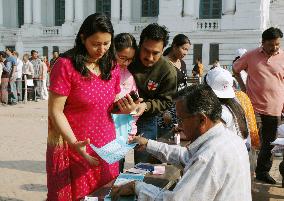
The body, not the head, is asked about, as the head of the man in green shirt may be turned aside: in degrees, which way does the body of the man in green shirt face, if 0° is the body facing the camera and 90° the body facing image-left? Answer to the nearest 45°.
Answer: approximately 45°

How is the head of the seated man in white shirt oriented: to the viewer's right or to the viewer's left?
to the viewer's left

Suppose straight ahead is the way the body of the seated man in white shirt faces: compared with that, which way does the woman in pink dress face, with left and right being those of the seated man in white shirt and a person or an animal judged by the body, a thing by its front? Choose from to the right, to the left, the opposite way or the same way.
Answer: the opposite way

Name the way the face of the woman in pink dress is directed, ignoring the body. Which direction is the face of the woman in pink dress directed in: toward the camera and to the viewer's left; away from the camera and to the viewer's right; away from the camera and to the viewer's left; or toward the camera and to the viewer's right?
toward the camera and to the viewer's right

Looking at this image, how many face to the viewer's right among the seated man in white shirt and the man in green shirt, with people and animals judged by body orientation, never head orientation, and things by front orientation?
0

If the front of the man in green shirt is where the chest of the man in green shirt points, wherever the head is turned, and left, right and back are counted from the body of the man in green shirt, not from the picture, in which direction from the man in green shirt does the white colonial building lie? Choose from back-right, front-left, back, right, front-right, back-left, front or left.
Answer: back-right

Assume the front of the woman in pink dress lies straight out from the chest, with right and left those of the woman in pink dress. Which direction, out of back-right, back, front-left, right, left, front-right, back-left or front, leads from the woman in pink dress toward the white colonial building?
back-left

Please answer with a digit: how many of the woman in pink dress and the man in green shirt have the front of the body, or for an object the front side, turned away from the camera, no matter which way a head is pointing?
0

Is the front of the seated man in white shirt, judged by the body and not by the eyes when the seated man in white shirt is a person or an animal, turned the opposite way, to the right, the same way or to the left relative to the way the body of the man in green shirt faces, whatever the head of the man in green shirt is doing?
to the right

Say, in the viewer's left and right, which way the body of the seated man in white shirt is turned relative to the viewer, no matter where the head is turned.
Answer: facing away from the viewer and to the left of the viewer

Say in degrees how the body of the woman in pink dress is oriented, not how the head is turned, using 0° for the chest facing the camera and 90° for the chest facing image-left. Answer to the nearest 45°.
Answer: approximately 315°
